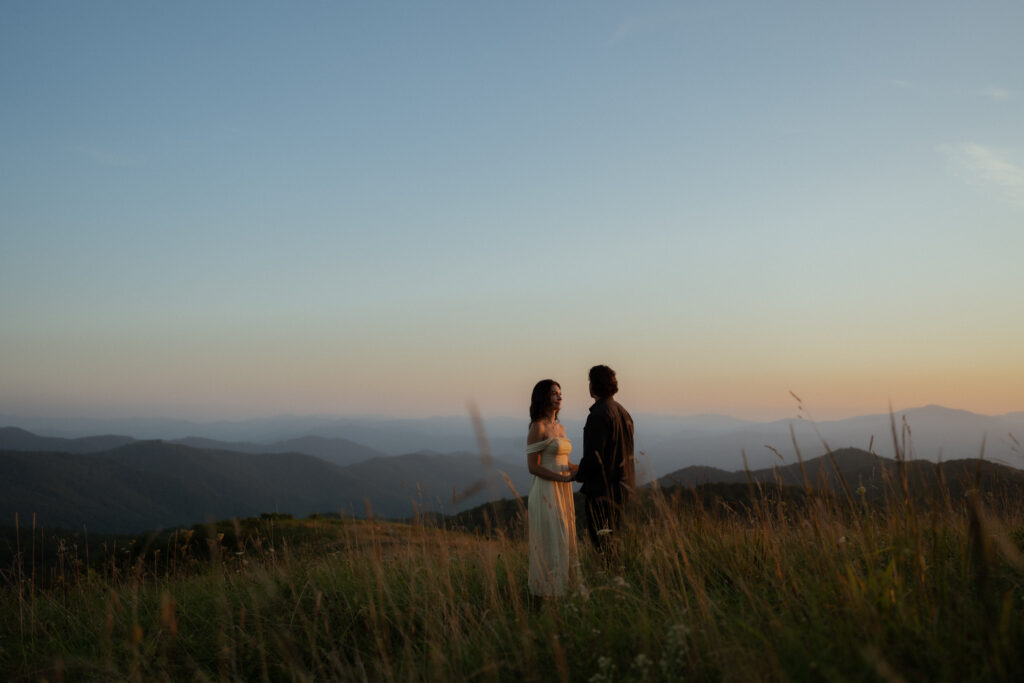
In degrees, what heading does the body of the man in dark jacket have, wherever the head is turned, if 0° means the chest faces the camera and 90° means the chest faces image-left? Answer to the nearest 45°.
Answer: approximately 135°

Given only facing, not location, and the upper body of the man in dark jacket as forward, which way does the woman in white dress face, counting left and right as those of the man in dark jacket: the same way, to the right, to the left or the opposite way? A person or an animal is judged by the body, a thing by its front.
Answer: the opposite way

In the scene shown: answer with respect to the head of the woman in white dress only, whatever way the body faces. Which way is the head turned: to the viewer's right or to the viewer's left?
to the viewer's right

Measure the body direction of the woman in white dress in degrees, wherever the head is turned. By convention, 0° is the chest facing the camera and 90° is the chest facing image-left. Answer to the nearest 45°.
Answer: approximately 315°
